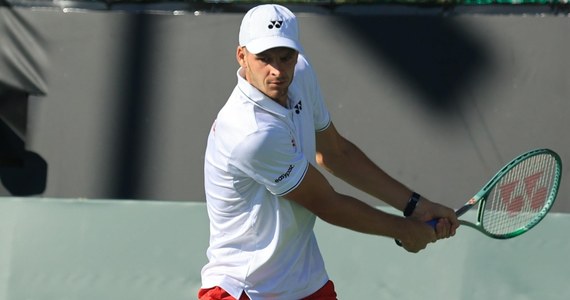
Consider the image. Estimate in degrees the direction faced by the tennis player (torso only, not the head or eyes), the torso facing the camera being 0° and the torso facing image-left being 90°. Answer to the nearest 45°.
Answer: approximately 315°
